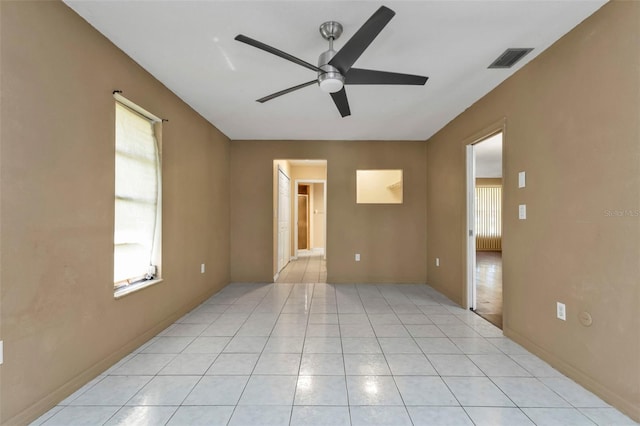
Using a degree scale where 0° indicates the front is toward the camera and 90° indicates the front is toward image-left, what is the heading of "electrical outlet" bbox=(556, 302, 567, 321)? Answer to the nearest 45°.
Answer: approximately 45°

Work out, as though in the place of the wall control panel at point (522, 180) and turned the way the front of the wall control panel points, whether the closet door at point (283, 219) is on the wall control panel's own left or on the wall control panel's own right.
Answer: on the wall control panel's own right

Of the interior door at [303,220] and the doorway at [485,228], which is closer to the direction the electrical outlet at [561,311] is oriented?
the interior door

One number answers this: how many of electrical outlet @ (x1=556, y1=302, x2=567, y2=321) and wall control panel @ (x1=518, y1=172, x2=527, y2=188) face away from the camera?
0

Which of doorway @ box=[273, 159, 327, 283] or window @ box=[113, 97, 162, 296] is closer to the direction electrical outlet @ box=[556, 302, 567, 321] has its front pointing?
the window

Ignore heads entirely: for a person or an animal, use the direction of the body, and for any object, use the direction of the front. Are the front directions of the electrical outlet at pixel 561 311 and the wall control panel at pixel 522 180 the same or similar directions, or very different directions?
same or similar directions

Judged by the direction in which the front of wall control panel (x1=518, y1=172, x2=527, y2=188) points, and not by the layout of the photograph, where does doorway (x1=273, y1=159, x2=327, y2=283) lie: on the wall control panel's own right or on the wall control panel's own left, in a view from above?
on the wall control panel's own right

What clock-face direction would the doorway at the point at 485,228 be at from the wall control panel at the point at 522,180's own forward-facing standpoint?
The doorway is roughly at 4 o'clock from the wall control panel.

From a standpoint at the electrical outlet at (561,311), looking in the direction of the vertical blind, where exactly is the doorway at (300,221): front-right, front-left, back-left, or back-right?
front-left

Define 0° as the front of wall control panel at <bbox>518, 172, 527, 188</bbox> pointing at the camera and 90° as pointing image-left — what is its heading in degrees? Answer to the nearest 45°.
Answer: approximately 45°

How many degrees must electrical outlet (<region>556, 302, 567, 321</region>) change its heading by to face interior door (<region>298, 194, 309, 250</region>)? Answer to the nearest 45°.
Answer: approximately 90° to its right

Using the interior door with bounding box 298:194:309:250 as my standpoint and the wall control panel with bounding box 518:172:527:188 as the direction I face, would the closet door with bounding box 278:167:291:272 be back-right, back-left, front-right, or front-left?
front-right

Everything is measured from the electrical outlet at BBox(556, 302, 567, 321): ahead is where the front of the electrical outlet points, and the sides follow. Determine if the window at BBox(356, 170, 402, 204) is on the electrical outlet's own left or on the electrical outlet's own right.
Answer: on the electrical outlet's own right

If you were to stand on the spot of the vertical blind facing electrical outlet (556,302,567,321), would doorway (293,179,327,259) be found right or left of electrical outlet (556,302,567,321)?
right
